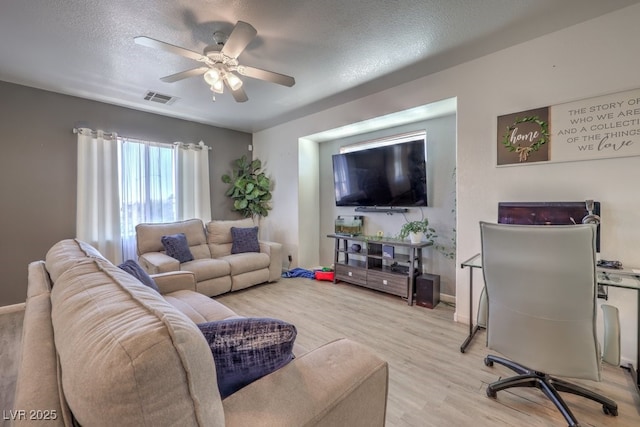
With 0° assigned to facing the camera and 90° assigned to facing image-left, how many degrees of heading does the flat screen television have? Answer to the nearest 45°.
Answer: approximately 45°

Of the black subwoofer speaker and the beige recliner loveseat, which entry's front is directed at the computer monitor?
the beige recliner loveseat

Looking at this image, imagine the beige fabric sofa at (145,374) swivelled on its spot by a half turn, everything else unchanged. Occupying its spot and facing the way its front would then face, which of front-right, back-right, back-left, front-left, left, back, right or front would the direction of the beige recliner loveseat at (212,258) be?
right

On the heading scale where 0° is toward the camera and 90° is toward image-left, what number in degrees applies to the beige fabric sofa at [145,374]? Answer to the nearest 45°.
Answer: approximately 270°

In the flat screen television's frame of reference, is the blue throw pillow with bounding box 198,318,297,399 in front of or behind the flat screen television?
in front

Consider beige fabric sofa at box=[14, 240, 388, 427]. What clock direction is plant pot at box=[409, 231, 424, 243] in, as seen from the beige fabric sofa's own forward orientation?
The plant pot is roughly at 11 o'clock from the beige fabric sofa.

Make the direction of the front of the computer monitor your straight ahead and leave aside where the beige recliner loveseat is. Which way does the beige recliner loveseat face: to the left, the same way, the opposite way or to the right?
to the left

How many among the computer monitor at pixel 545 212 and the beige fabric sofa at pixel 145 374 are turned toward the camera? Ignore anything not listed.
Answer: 1

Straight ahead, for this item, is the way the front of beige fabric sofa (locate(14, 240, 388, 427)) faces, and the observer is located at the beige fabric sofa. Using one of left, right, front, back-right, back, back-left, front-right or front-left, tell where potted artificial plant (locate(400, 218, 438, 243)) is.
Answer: front-left

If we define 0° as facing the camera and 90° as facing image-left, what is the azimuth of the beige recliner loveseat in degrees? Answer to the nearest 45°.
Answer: approximately 315°

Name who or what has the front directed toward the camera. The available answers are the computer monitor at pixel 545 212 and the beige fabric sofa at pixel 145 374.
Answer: the computer monitor

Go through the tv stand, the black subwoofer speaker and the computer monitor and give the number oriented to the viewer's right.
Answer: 0
